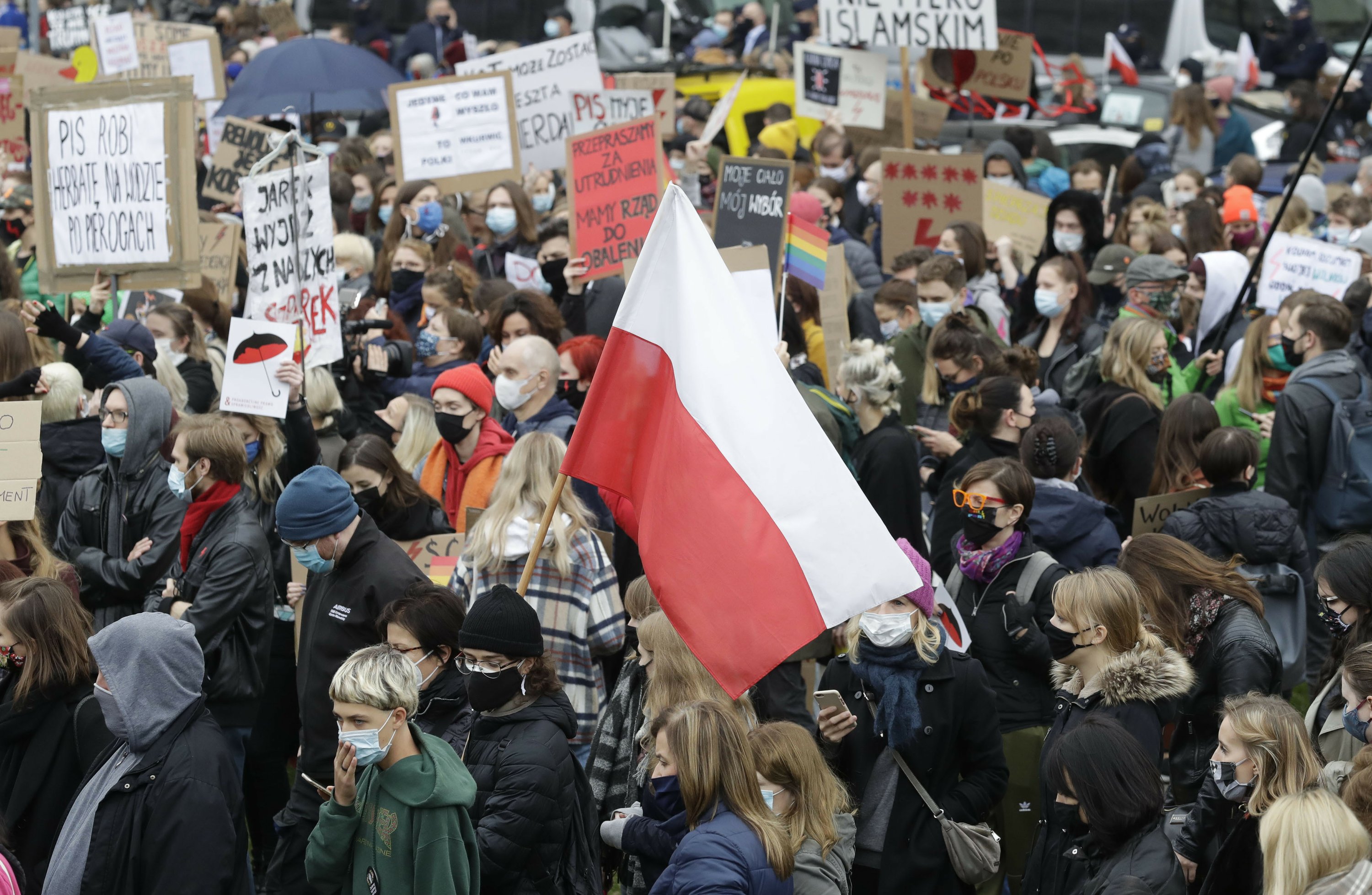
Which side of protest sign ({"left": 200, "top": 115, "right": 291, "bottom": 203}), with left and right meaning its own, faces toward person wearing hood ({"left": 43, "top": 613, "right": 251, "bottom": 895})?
front

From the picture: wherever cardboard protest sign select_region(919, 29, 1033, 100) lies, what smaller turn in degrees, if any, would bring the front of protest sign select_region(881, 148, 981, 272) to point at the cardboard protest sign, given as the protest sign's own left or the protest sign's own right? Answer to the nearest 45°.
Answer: approximately 180°

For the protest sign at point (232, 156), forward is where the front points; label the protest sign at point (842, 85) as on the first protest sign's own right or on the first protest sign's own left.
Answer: on the first protest sign's own left

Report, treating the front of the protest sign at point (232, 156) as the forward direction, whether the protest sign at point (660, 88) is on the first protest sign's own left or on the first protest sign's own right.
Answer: on the first protest sign's own left

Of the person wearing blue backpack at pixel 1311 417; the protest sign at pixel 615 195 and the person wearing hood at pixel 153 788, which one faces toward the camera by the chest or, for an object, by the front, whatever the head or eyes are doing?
the protest sign

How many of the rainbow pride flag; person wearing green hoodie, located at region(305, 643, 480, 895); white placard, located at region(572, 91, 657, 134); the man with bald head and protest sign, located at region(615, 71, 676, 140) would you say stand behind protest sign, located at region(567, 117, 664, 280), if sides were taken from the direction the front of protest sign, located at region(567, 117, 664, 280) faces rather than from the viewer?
2

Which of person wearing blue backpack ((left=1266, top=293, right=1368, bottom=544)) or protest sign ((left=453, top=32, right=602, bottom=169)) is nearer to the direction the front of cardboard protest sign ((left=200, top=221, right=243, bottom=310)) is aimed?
the person wearing blue backpack

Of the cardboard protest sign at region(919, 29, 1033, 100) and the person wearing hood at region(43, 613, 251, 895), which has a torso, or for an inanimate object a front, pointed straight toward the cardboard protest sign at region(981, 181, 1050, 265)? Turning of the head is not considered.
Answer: the cardboard protest sign at region(919, 29, 1033, 100)

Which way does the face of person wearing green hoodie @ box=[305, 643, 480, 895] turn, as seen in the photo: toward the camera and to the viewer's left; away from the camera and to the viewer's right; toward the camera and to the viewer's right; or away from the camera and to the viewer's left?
toward the camera and to the viewer's left

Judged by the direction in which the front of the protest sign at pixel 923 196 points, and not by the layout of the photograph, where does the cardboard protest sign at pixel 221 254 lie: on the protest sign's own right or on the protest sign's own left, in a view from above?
on the protest sign's own right

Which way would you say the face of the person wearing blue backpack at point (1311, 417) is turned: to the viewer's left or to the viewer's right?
to the viewer's left
